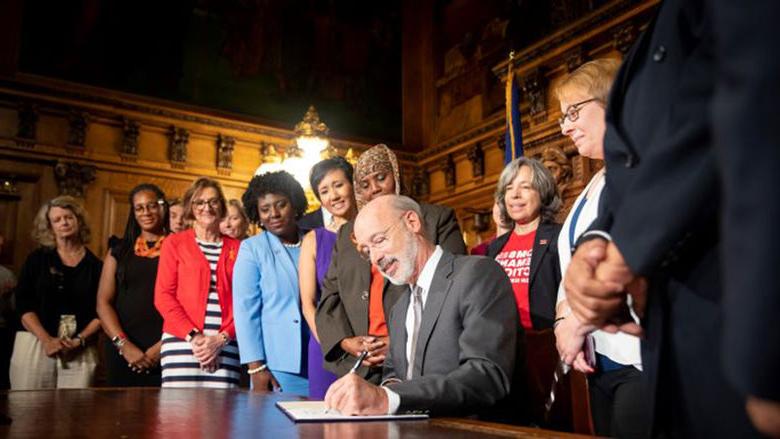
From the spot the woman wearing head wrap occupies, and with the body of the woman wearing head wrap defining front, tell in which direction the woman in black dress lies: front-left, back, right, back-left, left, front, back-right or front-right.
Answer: back-right

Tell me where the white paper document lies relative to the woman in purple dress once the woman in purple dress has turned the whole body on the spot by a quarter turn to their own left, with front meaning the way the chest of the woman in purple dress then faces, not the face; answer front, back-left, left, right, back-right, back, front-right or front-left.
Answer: back-right

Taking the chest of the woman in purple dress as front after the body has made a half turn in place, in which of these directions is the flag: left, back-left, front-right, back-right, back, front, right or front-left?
right

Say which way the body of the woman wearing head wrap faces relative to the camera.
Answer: toward the camera

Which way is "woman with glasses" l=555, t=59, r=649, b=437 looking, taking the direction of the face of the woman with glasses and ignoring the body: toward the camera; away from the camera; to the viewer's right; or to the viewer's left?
to the viewer's left

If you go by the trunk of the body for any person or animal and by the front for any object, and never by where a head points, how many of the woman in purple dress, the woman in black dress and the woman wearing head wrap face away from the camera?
0

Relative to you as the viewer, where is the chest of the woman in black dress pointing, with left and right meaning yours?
facing the viewer and to the right of the viewer

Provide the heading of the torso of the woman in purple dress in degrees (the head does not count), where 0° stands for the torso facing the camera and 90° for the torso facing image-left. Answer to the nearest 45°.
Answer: approximately 315°
